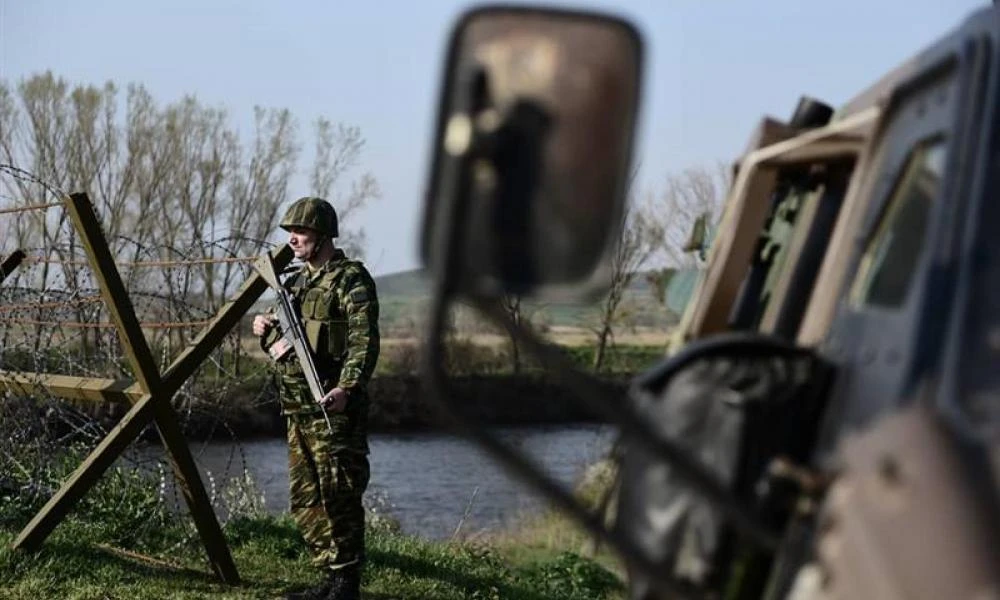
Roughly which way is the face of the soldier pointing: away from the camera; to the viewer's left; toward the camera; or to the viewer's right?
to the viewer's left

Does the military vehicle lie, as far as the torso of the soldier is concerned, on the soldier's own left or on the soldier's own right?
on the soldier's own left

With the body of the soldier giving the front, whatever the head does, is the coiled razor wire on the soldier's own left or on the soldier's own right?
on the soldier's own right

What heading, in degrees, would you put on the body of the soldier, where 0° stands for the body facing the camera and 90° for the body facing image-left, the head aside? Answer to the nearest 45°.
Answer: approximately 45°
